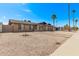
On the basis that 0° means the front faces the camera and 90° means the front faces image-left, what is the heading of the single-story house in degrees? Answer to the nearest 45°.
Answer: approximately 315°
